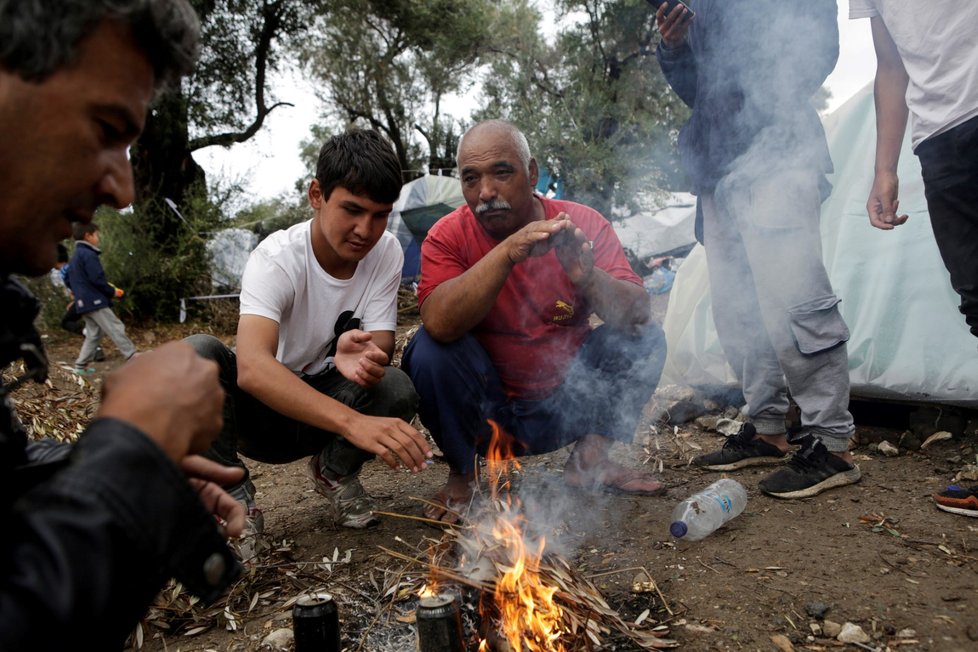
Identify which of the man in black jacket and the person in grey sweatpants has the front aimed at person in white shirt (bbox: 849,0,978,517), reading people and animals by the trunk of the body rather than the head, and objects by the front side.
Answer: the man in black jacket

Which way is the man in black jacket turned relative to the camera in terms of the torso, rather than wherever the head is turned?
to the viewer's right

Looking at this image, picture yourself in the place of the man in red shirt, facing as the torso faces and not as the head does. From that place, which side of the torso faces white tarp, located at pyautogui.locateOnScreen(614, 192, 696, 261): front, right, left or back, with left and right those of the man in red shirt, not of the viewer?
back

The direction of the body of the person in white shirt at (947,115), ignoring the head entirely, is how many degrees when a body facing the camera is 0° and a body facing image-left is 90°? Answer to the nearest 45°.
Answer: approximately 45°

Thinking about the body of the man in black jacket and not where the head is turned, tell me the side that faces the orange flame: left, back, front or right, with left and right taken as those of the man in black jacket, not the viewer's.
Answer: front

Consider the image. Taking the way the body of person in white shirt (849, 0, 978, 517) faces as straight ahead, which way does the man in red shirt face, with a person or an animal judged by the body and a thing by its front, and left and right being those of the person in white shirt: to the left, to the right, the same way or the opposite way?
to the left

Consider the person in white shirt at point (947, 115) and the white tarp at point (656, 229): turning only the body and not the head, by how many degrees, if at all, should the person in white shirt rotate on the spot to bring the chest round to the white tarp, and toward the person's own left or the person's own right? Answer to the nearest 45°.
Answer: approximately 90° to the person's own right

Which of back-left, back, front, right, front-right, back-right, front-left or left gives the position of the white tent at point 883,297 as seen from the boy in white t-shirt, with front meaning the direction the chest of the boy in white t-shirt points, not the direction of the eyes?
front-left

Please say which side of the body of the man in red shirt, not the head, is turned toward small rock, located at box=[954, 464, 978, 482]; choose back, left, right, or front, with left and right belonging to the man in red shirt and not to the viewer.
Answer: left

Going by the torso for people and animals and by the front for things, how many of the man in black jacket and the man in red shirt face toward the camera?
1

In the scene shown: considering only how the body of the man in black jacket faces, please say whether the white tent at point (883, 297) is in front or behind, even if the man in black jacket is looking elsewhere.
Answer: in front

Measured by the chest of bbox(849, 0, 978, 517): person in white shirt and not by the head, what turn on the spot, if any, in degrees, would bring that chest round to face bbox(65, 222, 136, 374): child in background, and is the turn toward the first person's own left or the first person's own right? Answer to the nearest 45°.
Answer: approximately 45° to the first person's own right

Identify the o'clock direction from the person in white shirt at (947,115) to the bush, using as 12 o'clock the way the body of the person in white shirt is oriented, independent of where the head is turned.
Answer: The bush is roughly at 2 o'clock from the person in white shirt.
